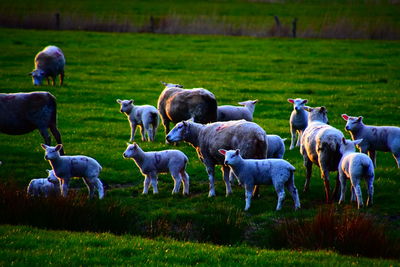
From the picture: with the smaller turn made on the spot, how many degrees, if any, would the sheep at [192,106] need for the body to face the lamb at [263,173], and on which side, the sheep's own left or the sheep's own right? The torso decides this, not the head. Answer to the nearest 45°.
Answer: approximately 135° to the sheep's own left

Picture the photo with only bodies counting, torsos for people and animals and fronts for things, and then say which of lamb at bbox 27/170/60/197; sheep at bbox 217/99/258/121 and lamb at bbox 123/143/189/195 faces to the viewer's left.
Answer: lamb at bbox 123/143/189/195

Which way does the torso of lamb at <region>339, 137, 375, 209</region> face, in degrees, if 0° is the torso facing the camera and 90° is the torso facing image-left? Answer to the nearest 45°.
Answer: approximately 135°

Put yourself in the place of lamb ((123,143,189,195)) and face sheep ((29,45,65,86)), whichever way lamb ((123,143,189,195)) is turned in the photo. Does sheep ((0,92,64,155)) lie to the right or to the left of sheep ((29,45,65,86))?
left

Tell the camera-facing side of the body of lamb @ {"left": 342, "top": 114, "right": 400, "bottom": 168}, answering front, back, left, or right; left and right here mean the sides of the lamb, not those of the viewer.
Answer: left

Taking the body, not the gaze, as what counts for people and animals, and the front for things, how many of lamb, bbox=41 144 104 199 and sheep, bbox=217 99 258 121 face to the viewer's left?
1

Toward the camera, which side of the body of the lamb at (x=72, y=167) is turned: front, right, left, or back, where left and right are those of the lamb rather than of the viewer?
left

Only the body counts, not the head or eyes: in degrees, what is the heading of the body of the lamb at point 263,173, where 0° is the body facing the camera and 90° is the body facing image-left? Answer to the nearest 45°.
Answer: approximately 90°

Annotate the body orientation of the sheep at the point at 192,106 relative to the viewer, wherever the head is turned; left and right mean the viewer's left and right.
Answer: facing away from the viewer and to the left of the viewer
